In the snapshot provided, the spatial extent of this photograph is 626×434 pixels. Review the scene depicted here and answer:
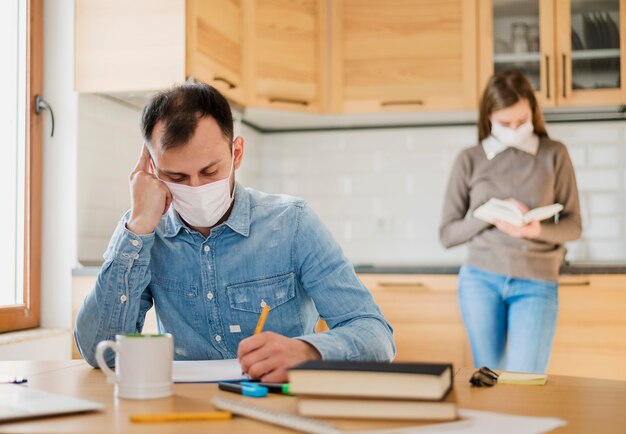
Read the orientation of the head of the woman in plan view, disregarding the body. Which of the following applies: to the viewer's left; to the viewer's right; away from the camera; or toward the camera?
toward the camera

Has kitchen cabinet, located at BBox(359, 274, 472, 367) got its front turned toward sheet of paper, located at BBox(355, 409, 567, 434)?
yes

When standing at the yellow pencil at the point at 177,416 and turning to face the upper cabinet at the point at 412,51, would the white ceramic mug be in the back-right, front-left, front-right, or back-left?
front-left

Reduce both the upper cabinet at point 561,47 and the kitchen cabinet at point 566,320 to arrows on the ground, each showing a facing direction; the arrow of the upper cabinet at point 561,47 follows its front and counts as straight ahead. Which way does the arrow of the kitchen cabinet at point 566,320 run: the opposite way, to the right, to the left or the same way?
the same way

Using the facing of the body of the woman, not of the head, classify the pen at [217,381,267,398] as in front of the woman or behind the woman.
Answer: in front

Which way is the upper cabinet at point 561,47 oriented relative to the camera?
toward the camera

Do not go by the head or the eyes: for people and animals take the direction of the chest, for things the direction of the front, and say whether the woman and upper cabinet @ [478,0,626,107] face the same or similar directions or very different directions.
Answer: same or similar directions

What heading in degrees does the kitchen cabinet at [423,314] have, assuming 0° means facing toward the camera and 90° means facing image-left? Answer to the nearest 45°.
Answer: approximately 0°

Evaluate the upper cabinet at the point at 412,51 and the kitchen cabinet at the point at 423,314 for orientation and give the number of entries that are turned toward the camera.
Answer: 2

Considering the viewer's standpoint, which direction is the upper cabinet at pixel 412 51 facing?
facing the viewer

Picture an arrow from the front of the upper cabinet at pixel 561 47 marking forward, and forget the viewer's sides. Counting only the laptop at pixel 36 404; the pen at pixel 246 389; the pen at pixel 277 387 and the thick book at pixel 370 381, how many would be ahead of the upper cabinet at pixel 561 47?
4

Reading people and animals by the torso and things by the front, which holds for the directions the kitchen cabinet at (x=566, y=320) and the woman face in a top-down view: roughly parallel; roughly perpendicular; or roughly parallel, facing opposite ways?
roughly parallel

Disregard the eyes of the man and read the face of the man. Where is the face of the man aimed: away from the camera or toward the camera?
toward the camera

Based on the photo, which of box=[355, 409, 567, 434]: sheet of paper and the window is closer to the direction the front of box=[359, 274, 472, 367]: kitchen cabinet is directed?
the sheet of paper

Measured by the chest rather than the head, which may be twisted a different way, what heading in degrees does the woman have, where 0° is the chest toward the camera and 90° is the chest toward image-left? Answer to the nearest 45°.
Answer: approximately 0°

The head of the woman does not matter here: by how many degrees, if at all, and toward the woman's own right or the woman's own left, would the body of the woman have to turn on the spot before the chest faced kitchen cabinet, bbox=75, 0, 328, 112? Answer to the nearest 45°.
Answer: approximately 90° to the woman's own right

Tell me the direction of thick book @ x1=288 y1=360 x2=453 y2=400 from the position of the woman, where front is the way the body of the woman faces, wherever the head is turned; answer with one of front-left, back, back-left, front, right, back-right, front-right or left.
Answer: front
